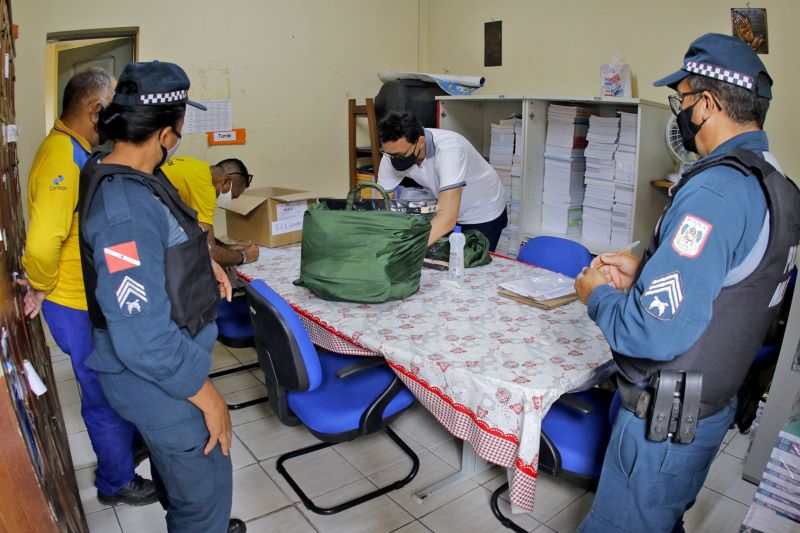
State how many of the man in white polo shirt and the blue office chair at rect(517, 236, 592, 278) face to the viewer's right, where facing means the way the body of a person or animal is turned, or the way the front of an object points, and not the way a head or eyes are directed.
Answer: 0

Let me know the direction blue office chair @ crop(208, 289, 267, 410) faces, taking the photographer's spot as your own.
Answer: facing away from the viewer and to the right of the viewer

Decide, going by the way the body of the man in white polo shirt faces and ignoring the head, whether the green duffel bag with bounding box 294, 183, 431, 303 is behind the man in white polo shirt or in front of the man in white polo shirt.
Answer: in front

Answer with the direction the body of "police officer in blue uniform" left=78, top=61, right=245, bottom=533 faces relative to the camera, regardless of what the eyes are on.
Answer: to the viewer's right

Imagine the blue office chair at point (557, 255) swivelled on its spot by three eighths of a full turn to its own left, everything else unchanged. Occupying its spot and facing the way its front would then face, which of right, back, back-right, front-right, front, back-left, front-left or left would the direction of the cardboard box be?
back

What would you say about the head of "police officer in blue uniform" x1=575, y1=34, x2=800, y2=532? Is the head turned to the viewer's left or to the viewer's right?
to the viewer's left

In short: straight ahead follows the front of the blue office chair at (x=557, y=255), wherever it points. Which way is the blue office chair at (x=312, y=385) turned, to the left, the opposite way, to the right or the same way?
the opposite way

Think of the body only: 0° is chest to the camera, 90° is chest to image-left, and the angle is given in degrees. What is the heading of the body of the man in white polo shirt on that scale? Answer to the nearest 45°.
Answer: approximately 45°

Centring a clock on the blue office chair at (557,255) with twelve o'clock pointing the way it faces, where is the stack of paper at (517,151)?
The stack of paper is roughly at 4 o'clock from the blue office chair.

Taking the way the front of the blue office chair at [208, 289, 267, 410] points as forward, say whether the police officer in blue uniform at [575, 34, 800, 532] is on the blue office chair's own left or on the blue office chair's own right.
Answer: on the blue office chair's own right

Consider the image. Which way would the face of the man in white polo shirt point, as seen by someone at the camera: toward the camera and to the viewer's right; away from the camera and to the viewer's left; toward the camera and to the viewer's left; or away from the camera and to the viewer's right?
toward the camera and to the viewer's left
